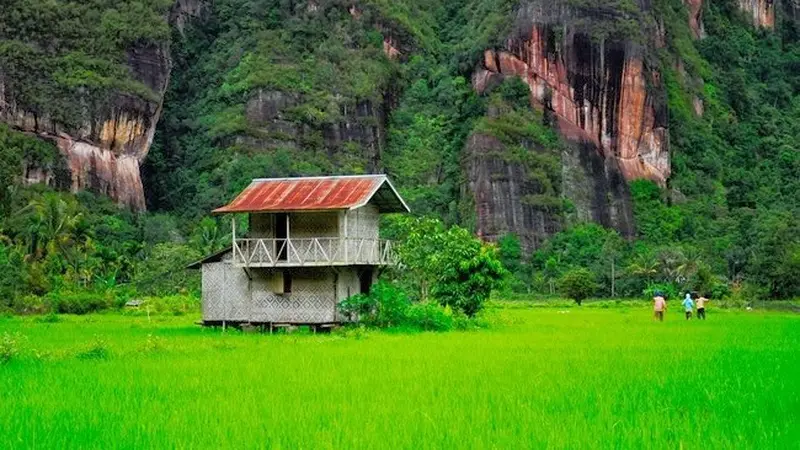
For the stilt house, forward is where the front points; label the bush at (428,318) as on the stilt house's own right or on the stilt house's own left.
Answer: on the stilt house's own left

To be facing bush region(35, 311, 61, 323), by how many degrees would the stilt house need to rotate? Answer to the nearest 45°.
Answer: approximately 135° to its right

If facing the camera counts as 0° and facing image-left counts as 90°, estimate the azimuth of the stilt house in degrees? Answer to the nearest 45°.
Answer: approximately 0°

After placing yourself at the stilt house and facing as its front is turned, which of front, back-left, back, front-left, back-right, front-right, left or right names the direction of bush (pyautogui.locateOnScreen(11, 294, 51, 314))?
back-right

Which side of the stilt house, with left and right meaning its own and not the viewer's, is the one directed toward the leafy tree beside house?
left
